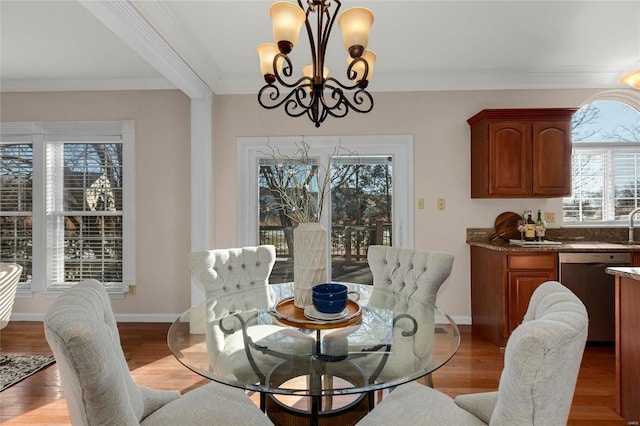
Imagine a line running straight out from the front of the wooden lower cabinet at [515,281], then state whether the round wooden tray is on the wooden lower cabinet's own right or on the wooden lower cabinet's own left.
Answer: on the wooden lower cabinet's own right

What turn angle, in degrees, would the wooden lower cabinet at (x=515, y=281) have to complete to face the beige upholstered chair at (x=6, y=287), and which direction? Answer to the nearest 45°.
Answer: approximately 90° to its right

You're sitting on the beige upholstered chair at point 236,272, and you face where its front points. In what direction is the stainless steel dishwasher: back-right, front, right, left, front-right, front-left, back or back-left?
front-left

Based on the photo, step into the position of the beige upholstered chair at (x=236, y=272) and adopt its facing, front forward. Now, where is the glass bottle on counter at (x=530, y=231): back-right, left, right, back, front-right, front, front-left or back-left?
front-left

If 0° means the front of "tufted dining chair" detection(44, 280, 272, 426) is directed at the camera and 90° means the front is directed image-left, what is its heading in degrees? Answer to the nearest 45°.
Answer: approximately 225°

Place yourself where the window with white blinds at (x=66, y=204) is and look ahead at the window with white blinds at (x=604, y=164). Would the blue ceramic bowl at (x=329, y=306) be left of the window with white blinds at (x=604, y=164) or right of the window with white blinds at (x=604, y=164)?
right

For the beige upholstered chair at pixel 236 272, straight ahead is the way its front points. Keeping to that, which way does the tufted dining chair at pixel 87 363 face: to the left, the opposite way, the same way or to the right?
to the left

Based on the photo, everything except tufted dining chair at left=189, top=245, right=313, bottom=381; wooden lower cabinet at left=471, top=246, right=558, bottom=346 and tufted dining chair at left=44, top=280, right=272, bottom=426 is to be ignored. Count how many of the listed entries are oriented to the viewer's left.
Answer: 0

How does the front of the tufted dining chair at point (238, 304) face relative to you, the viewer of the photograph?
facing the viewer and to the right of the viewer

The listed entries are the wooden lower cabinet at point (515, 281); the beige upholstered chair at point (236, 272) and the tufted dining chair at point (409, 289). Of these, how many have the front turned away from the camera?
0

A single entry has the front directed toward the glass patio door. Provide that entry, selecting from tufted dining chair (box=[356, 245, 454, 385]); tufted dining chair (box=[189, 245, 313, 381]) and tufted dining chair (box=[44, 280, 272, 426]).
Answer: tufted dining chair (box=[44, 280, 272, 426])

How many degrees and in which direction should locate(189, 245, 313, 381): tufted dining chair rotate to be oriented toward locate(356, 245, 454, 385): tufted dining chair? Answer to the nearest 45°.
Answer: approximately 45° to its left

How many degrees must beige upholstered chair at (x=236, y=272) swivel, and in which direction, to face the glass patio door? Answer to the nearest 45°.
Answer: approximately 90° to its left

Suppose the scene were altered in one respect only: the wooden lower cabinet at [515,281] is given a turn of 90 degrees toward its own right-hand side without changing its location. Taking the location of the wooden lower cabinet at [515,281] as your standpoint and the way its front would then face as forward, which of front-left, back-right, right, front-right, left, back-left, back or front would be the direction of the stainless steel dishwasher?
back

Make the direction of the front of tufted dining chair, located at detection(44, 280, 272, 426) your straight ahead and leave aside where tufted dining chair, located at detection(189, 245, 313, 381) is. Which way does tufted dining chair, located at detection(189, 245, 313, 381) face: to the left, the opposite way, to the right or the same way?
to the right

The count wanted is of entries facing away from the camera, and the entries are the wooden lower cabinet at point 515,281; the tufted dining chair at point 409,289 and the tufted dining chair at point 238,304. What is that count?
0

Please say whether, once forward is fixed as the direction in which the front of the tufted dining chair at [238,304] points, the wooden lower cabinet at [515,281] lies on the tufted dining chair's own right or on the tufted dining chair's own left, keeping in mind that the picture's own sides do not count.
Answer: on the tufted dining chair's own left
